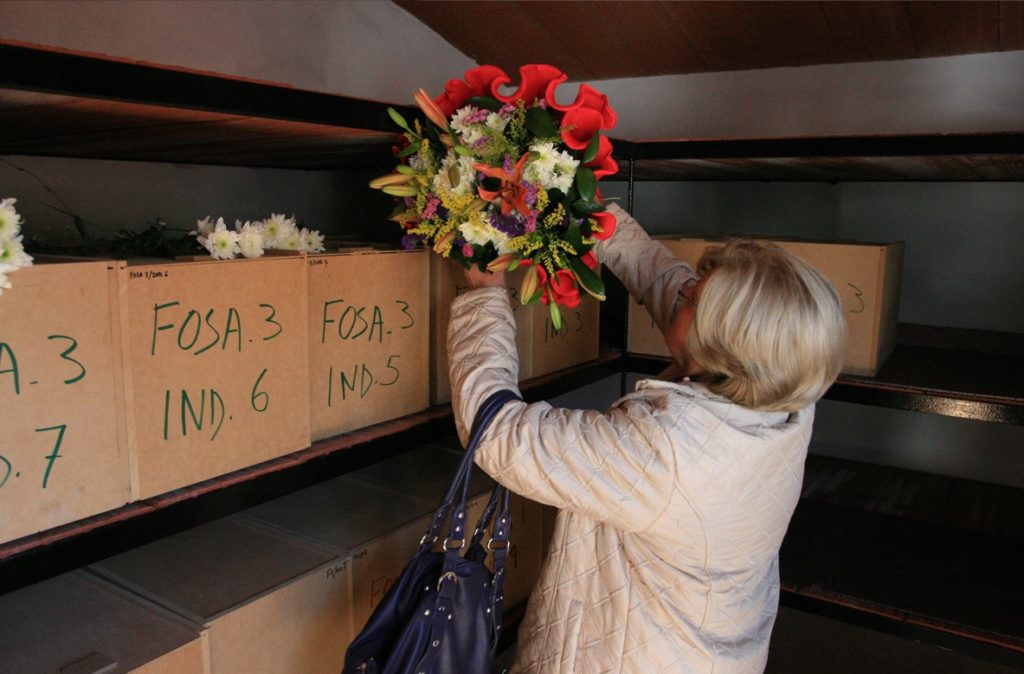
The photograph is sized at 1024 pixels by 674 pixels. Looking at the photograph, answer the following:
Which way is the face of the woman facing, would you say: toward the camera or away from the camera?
away from the camera

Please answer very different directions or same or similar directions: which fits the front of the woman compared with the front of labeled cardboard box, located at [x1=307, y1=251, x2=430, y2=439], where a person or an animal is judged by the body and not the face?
very different directions

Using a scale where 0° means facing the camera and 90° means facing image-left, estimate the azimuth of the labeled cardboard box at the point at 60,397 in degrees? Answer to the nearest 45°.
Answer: approximately 315°

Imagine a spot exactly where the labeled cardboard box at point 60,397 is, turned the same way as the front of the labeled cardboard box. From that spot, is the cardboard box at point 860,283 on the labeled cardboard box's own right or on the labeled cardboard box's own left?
on the labeled cardboard box's own left

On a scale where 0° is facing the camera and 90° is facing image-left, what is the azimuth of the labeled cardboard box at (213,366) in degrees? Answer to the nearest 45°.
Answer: approximately 315°

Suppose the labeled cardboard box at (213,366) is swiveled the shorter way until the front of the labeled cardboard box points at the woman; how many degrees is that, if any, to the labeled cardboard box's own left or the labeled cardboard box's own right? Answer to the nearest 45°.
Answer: approximately 45° to the labeled cardboard box's own left

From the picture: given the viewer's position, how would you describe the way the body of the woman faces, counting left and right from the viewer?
facing away from the viewer and to the left of the viewer
